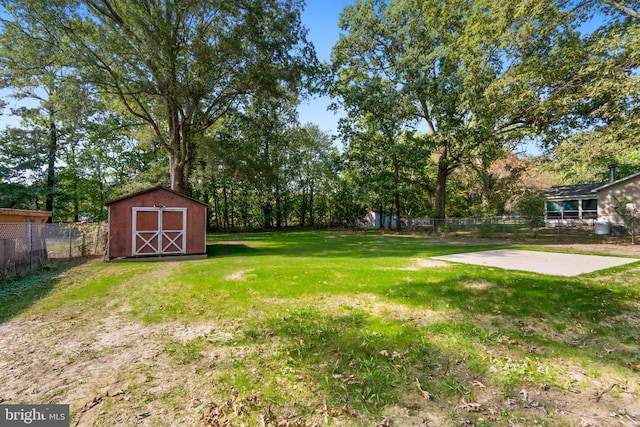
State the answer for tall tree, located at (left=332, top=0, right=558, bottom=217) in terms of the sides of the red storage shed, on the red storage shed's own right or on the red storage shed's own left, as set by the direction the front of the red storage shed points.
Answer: on the red storage shed's own left

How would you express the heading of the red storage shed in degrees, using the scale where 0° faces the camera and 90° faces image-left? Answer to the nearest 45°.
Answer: approximately 0°

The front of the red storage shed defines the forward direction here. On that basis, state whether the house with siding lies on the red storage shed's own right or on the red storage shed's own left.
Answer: on the red storage shed's own left

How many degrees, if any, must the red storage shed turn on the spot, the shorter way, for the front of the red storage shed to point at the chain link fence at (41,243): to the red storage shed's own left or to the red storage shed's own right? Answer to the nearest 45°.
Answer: approximately 90° to the red storage shed's own right
